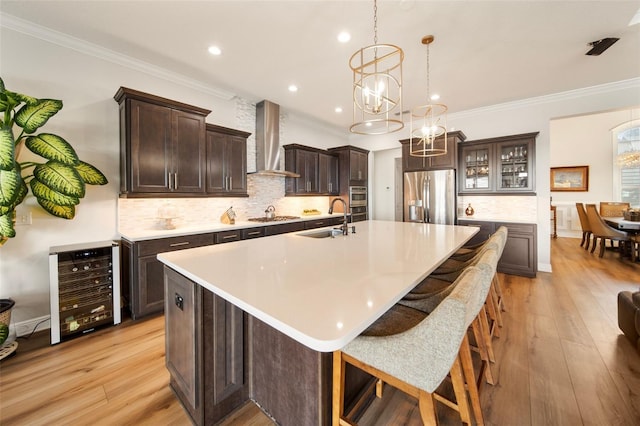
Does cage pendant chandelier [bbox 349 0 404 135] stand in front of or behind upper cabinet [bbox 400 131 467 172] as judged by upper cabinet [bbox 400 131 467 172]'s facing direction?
in front

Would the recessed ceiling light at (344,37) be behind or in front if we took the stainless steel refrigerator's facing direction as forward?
in front

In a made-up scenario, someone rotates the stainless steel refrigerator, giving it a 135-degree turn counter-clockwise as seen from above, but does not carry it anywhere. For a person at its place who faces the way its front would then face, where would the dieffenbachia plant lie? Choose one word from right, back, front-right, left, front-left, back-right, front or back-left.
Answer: back

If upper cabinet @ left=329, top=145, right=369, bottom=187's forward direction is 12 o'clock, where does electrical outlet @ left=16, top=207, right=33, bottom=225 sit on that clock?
The electrical outlet is roughly at 3 o'clock from the upper cabinet.

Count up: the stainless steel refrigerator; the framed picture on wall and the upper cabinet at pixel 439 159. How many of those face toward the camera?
3

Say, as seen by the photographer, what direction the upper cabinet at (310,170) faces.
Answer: facing the viewer and to the right of the viewer

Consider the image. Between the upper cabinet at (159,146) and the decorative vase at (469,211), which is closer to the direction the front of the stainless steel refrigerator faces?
the upper cabinet

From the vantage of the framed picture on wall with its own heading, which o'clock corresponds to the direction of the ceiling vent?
The ceiling vent is roughly at 12 o'clock from the framed picture on wall.

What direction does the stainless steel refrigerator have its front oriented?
toward the camera

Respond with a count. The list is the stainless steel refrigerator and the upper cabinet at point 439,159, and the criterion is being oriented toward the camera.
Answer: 2

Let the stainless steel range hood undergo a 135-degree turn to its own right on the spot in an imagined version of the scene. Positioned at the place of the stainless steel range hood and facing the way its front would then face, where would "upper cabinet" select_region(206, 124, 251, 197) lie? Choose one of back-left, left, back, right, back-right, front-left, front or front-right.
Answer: front-left

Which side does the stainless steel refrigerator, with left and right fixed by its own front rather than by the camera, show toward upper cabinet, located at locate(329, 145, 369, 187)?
right
